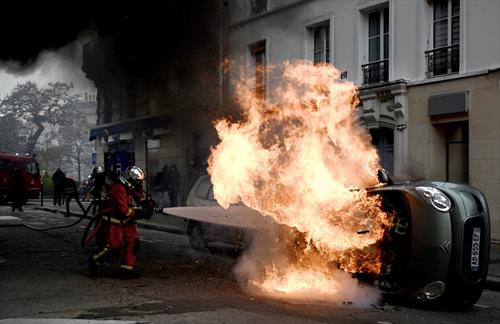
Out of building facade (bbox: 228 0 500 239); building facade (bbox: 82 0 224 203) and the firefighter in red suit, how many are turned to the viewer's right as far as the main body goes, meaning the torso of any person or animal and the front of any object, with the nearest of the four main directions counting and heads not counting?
1

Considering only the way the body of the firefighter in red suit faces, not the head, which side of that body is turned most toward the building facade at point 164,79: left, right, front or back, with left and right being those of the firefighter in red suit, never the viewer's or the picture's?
left

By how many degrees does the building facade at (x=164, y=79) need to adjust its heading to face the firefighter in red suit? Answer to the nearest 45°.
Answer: approximately 45° to its left

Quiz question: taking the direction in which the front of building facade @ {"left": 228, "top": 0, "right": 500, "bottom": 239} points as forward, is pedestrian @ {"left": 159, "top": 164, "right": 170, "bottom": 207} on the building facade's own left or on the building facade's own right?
on the building facade's own right

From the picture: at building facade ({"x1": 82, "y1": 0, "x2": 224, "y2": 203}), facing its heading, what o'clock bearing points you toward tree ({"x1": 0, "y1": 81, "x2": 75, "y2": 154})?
The tree is roughly at 4 o'clock from the building facade.

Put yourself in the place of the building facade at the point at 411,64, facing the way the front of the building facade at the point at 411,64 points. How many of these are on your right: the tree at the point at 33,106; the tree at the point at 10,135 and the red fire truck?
3

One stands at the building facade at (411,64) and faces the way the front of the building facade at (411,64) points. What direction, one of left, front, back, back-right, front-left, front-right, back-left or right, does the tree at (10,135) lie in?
right

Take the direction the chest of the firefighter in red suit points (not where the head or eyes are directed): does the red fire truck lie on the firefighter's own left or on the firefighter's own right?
on the firefighter's own left

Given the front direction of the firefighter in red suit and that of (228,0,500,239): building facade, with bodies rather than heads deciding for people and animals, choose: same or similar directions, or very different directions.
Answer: very different directions

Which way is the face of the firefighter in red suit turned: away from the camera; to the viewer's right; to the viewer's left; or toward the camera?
to the viewer's right

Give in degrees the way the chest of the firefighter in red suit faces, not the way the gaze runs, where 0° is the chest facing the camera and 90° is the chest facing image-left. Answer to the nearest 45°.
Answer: approximately 270°
